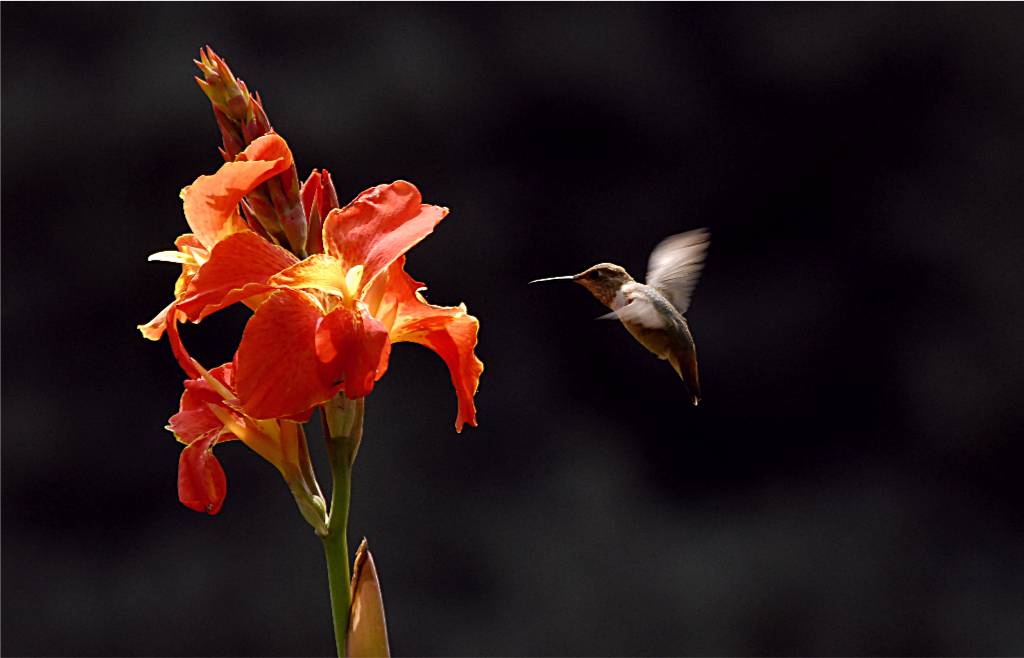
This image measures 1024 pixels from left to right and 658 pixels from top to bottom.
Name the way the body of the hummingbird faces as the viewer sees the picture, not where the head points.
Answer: to the viewer's left
